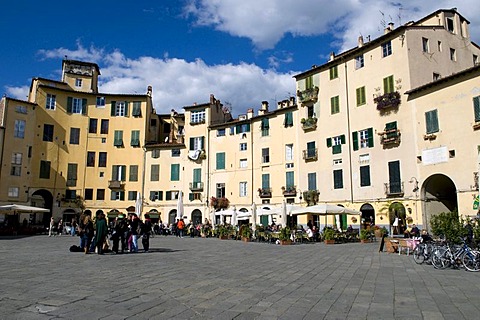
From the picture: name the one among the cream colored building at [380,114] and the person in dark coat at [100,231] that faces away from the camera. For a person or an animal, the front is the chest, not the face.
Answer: the person in dark coat

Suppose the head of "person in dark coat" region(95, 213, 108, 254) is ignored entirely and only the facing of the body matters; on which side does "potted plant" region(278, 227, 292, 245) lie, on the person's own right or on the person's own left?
on the person's own right

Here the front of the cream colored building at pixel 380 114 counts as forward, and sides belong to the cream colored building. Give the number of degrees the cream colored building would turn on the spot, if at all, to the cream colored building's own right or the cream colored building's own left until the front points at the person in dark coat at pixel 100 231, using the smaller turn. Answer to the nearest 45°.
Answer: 0° — it already faces them

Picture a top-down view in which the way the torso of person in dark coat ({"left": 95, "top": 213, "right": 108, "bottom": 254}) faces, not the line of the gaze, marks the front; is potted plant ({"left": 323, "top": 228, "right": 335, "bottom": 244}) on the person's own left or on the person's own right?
on the person's own right

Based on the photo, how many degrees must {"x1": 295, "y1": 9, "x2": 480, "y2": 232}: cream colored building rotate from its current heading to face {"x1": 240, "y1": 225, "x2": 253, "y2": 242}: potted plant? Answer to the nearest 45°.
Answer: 0° — it already faces it

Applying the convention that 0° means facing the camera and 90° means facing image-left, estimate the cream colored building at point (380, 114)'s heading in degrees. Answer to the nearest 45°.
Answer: approximately 45°

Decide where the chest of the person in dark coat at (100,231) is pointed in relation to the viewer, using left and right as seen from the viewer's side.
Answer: facing away from the viewer

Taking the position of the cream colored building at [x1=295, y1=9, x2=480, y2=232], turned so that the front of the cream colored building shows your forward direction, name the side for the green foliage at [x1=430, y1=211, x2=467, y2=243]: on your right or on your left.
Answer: on your left
